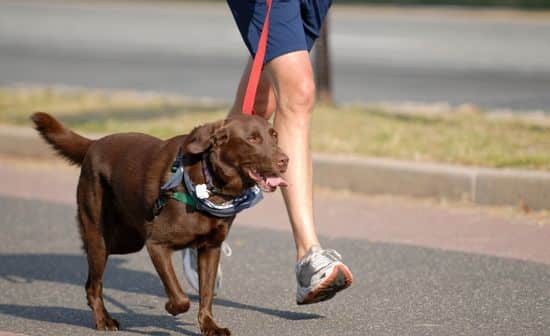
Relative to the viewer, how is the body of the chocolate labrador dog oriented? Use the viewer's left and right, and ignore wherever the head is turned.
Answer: facing the viewer and to the right of the viewer
